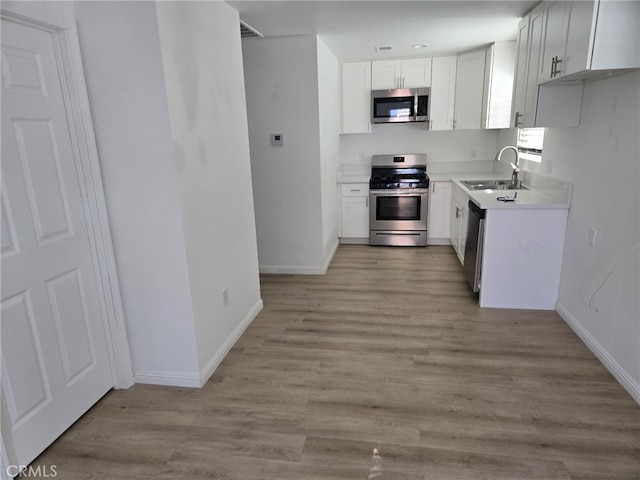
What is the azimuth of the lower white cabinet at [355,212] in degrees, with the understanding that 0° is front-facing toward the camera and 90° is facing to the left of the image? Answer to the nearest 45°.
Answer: approximately 0°

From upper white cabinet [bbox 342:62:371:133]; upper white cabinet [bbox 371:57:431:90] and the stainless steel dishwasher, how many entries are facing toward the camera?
2

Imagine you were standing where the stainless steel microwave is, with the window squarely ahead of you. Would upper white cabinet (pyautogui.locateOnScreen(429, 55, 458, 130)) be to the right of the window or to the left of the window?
left

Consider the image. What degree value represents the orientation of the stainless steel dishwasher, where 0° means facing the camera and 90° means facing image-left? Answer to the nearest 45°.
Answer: approximately 90°

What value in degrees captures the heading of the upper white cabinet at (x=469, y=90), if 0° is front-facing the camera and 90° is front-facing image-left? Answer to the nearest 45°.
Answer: approximately 45°

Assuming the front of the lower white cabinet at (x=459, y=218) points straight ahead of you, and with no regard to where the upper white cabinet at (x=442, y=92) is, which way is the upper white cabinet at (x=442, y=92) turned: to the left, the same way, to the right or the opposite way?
to the left

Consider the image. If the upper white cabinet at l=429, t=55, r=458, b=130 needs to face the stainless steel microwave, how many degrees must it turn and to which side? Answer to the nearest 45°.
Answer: approximately 90° to its right
